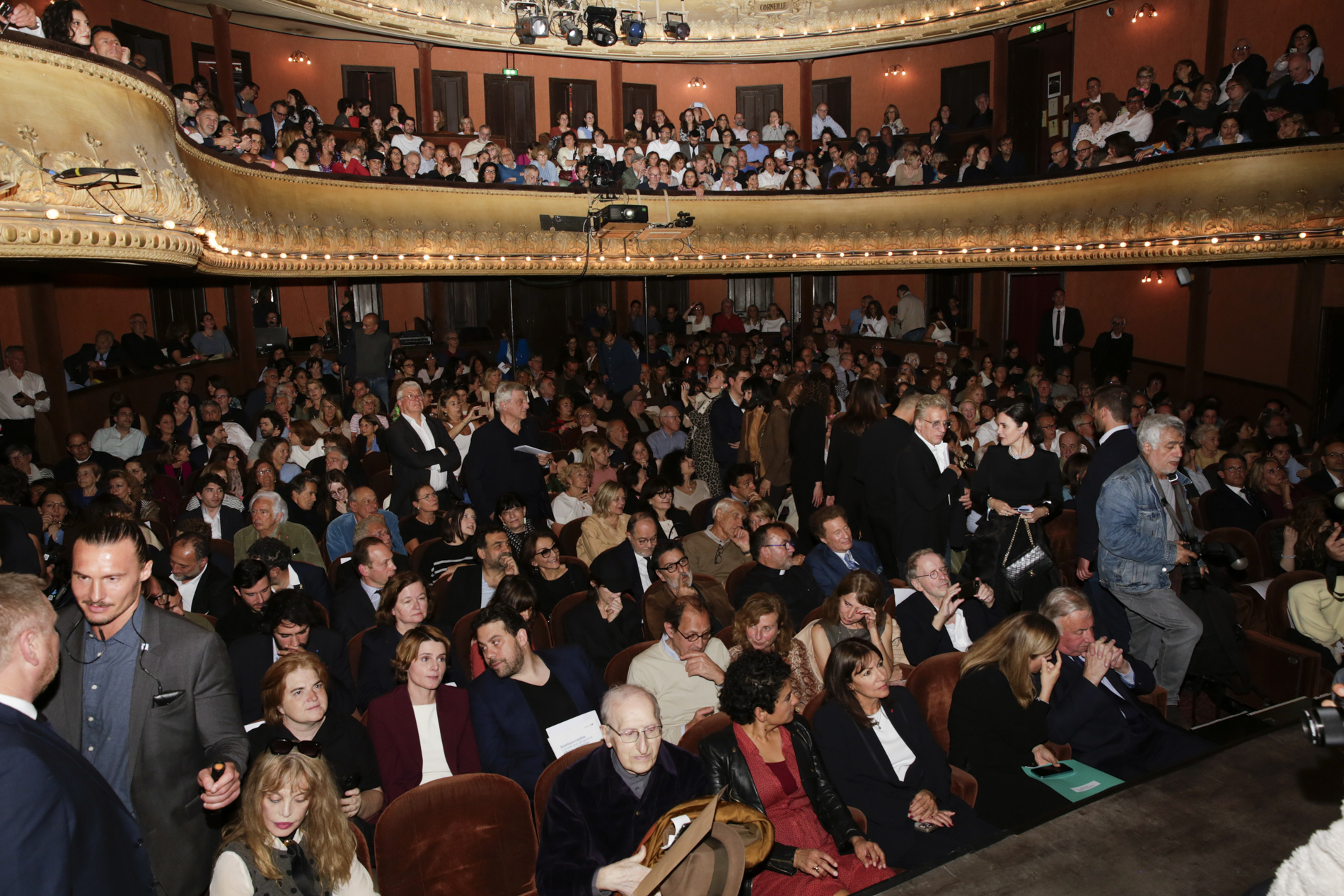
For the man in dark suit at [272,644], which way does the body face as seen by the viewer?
toward the camera

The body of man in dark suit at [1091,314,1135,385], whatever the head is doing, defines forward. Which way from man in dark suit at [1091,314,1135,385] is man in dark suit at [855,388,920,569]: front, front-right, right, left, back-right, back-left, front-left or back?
front

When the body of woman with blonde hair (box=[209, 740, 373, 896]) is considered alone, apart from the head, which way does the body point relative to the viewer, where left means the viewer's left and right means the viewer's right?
facing the viewer

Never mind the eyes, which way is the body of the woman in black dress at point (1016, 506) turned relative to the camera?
toward the camera

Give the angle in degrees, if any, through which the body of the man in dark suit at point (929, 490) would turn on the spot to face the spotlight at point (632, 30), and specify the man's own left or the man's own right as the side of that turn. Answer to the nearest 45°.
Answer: approximately 180°

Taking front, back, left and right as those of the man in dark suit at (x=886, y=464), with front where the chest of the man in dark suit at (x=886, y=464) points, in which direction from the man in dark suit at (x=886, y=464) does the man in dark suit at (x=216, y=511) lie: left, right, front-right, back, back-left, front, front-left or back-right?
back-left

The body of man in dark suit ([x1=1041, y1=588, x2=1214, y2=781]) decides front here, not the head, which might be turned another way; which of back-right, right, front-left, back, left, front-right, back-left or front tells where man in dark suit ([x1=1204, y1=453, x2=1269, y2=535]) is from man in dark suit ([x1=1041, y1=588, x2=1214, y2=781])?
back-left

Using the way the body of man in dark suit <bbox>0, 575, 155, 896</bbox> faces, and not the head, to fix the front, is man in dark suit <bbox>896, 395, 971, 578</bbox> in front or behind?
in front

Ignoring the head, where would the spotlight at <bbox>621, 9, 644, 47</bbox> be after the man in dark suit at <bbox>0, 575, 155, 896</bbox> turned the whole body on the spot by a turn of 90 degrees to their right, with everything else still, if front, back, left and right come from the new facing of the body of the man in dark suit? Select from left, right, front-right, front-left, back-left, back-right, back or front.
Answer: left

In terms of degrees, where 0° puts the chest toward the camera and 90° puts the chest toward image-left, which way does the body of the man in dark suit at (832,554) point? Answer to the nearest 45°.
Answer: approximately 315°
